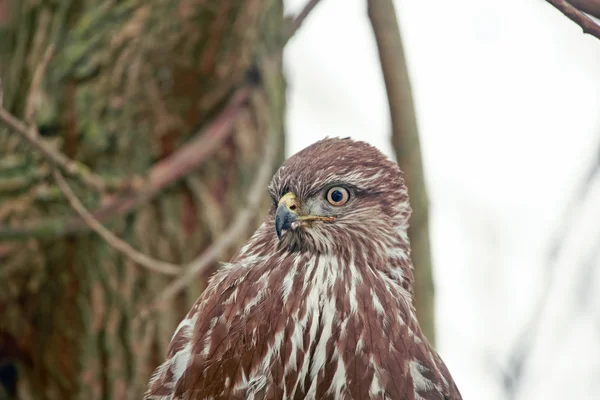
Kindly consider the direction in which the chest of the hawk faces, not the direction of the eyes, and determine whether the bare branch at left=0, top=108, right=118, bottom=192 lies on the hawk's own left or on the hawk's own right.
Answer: on the hawk's own right

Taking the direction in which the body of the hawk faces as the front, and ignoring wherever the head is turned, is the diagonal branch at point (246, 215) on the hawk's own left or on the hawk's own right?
on the hawk's own right

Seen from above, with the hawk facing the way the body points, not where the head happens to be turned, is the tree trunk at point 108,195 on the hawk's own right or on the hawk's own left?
on the hawk's own right

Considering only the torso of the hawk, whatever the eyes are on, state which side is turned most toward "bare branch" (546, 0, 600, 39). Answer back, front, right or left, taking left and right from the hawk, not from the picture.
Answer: left

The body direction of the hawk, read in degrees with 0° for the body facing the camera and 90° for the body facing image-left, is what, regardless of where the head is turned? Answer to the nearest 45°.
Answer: approximately 45°
